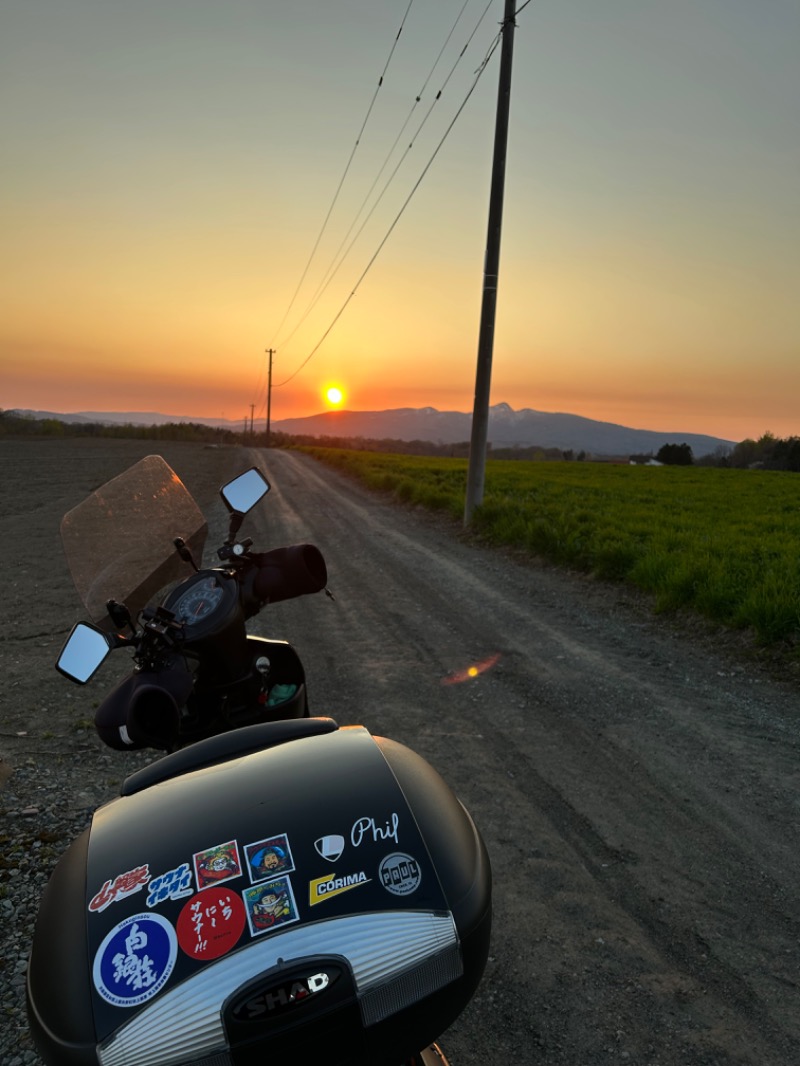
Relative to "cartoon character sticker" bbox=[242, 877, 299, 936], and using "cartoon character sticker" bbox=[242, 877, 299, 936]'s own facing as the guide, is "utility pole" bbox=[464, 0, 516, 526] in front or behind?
behind

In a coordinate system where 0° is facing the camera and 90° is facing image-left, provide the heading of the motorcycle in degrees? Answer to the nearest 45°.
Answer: approximately 180°

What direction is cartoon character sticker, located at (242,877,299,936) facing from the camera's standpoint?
toward the camera

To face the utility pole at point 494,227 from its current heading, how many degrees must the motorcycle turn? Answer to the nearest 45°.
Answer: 0° — it already faces it
